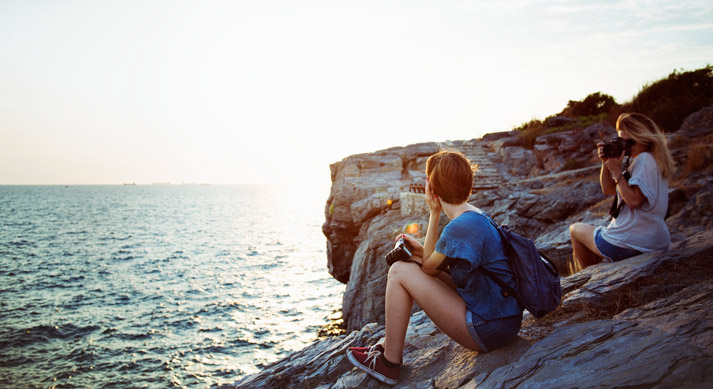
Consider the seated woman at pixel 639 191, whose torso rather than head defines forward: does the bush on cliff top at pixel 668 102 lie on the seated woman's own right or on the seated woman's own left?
on the seated woman's own right

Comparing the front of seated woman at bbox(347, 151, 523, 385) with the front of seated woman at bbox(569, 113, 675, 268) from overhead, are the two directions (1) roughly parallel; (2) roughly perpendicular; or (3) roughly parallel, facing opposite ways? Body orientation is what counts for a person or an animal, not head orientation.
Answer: roughly parallel

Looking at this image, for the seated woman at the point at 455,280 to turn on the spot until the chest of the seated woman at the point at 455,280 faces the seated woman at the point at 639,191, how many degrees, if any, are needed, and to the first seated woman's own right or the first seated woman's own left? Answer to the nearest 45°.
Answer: approximately 135° to the first seated woman's own right

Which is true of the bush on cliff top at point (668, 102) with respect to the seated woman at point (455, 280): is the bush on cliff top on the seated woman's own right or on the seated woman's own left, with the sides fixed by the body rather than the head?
on the seated woman's own right

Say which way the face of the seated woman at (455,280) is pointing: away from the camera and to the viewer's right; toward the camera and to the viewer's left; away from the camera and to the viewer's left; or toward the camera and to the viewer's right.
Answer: away from the camera and to the viewer's left

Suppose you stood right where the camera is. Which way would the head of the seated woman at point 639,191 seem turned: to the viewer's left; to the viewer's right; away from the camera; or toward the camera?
to the viewer's left

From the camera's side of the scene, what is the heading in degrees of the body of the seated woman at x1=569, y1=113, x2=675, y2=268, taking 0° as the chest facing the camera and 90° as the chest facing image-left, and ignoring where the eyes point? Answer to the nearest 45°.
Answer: approximately 90°

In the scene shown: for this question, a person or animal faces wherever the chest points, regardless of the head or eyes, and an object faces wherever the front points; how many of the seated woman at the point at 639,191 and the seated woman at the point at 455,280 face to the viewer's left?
2

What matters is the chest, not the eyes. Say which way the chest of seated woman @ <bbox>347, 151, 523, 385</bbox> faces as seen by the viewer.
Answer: to the viewer's left

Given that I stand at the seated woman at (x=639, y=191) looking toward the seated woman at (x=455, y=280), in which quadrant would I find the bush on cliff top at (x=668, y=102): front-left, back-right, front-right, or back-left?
back-right
